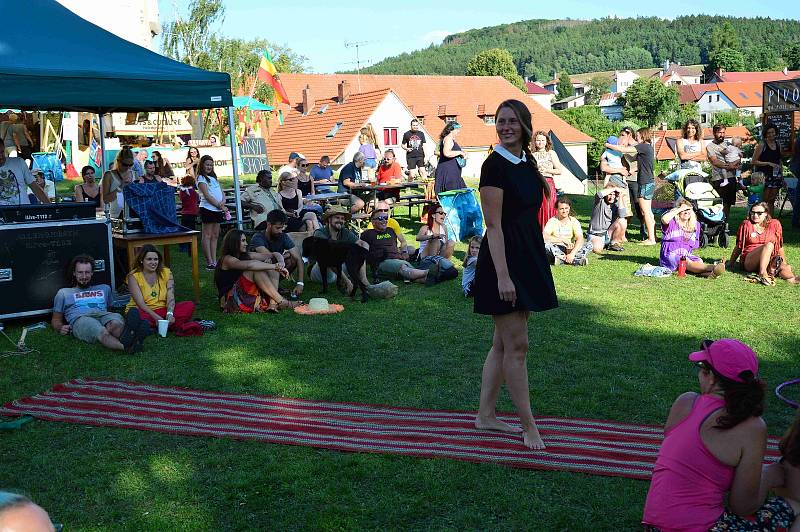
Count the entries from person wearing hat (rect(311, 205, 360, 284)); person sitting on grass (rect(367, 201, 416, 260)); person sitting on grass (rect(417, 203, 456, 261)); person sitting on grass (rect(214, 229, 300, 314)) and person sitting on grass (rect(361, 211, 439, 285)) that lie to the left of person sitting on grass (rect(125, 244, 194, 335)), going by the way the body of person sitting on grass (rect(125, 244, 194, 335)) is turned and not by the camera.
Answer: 5

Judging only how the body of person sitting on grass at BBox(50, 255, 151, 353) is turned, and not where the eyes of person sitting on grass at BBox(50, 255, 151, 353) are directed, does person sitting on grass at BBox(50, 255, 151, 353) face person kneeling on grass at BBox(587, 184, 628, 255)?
no

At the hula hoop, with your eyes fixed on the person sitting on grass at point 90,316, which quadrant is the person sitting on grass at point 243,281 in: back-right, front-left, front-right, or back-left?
front-right

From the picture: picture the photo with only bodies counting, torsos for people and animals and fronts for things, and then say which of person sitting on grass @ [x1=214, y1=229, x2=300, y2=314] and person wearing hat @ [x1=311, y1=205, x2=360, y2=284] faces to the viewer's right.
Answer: the person sitting on grass

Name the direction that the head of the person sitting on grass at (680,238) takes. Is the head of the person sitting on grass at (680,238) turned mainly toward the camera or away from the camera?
toward the camera

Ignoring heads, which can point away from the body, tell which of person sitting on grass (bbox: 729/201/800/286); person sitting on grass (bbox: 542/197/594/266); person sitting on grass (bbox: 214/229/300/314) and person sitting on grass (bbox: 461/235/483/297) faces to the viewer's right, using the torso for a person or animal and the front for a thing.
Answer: person sitting on grass (bbox: 214/229/300/314)

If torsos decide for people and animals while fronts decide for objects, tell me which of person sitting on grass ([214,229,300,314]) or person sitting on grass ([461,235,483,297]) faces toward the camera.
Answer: person sitting on grass ([461,235,483,297])

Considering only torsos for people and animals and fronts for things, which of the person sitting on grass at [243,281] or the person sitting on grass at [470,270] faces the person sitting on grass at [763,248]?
the person sitting on grass at [243,281]

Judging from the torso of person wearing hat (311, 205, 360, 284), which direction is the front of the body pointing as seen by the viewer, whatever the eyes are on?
toward the camera

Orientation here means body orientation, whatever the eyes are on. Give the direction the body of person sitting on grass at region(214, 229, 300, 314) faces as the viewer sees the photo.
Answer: to the viewer's right

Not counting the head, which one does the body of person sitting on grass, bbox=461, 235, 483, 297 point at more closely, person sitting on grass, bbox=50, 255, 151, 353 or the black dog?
the person sitting on grass

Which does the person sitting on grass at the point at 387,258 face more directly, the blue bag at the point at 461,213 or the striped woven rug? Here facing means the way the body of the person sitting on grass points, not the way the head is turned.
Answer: the striped woven rug

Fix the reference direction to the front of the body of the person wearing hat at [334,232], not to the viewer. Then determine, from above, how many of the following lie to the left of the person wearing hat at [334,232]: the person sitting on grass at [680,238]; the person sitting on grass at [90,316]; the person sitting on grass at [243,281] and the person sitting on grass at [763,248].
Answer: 2

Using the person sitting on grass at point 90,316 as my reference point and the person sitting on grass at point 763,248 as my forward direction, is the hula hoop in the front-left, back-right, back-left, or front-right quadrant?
front-right

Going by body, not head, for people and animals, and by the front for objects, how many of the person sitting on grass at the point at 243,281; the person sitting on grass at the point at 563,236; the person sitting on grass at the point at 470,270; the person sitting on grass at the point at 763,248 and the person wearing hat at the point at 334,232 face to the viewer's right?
1

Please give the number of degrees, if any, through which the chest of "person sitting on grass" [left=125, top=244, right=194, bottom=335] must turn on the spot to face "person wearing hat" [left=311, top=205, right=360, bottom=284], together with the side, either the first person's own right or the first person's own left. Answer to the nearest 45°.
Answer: approximately 90° to the first person's own left

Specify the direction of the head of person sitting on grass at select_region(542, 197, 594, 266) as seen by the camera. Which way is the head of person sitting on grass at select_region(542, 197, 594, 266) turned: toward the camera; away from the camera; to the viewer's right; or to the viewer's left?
toward the camera

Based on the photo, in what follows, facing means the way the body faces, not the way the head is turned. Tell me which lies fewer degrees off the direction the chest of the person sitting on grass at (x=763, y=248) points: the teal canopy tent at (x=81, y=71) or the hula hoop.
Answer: the hula hoop

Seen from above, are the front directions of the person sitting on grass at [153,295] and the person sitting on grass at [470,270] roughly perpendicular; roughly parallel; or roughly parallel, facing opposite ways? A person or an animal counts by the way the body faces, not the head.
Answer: roughly parallel

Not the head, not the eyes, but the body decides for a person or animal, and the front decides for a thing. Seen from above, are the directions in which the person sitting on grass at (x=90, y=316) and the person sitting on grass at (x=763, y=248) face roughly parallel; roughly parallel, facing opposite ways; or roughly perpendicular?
roughly perpendicular

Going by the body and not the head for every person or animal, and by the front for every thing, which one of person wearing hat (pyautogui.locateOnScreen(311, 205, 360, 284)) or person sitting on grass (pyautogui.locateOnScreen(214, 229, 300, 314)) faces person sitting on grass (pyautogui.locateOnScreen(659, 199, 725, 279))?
person sitting on grass (pyautogui.locateOnScreen(214, 229, 300, 314))

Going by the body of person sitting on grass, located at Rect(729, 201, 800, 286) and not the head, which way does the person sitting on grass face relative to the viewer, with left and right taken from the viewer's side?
facing the viewer

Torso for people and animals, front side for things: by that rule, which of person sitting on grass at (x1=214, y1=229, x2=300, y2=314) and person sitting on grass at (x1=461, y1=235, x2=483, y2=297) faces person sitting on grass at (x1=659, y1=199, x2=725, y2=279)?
person sitting on grass at (x1=214, y1=229, x2=300, y2=314)
